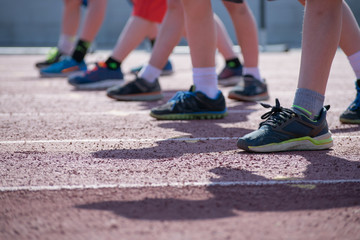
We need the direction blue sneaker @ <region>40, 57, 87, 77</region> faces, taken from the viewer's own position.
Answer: facing to the left of the viewer

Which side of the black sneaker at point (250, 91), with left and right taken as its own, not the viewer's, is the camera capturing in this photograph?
left

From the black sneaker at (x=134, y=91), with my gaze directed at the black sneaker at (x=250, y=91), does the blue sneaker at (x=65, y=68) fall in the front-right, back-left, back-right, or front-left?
back-left

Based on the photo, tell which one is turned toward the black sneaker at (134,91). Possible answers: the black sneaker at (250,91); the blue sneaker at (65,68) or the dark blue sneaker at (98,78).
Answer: the black sneaker at (250,91)

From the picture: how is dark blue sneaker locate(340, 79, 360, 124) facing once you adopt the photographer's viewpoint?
facing to the left of the viewer

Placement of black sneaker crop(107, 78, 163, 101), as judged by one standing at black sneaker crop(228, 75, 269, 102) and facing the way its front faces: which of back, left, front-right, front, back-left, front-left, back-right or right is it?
front

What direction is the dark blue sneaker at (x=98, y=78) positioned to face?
to the viewer's left

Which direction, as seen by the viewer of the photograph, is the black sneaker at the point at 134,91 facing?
facing to the left of the viewer

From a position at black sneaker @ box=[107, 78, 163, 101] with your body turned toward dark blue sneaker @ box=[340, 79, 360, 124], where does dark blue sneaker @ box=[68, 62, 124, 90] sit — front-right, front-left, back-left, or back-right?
back-left

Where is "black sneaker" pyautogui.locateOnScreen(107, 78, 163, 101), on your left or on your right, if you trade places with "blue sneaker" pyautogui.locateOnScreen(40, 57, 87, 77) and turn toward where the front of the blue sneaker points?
on your left

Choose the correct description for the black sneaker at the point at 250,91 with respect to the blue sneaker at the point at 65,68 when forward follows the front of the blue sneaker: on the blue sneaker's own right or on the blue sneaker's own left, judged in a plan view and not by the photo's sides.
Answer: on the blue sneaker's own left

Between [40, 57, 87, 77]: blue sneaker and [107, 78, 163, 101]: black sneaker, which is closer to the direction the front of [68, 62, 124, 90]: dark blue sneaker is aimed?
the blue sneaker

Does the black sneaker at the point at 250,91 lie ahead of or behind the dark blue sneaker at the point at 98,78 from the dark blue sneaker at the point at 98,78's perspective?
behind
